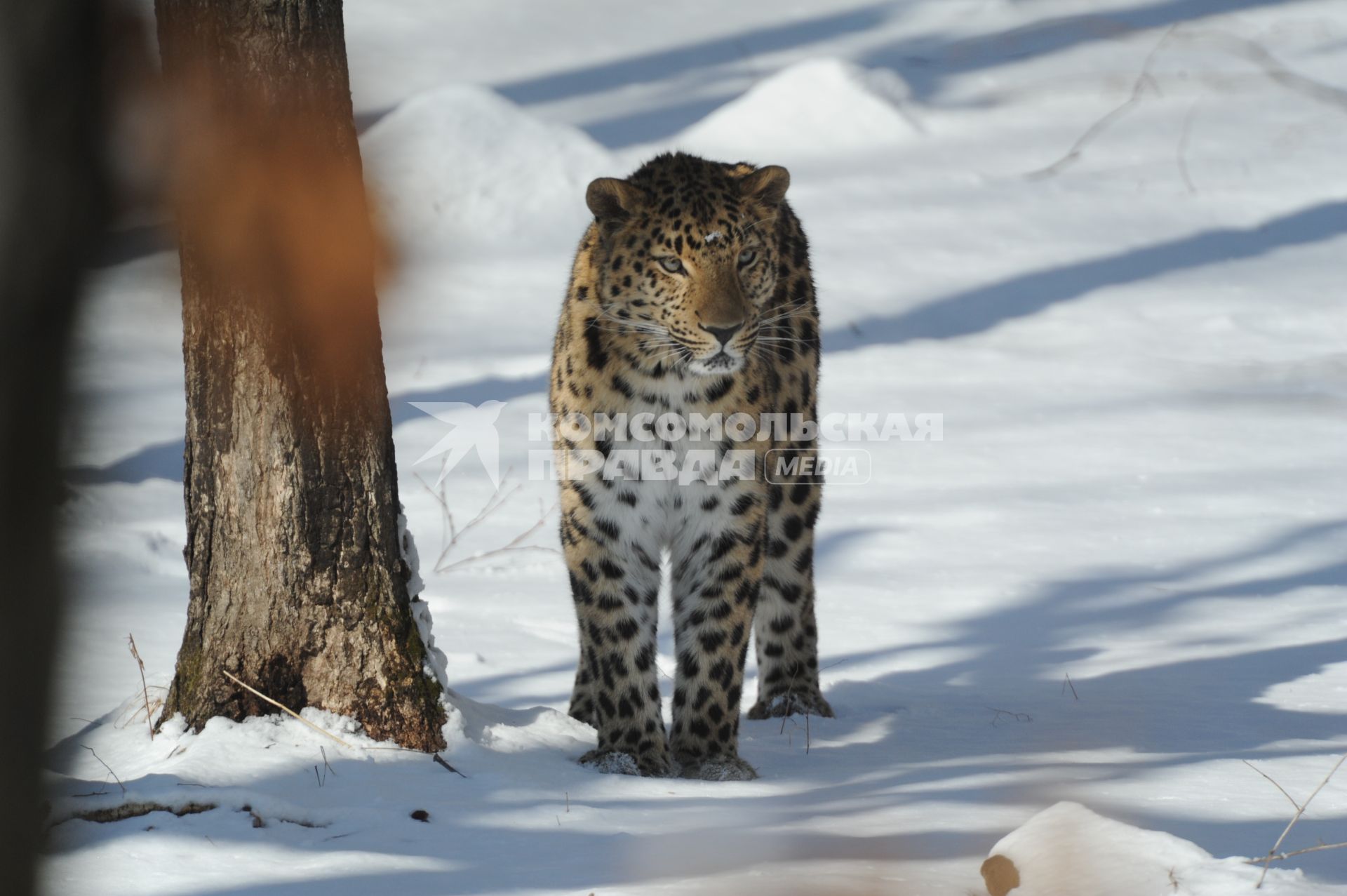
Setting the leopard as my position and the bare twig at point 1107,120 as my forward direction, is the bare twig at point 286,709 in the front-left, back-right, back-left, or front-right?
back-left

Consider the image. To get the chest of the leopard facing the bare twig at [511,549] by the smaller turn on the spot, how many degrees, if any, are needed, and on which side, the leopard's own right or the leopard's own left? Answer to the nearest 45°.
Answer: approximately 180°

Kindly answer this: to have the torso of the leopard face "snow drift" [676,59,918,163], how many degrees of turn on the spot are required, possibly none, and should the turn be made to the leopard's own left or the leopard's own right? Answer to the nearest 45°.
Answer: approximately 180°

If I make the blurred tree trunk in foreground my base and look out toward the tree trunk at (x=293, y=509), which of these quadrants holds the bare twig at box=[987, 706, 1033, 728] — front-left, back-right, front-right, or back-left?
front-right

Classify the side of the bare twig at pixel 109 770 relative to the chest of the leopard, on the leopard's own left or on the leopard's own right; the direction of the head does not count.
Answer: on the leopard's own right

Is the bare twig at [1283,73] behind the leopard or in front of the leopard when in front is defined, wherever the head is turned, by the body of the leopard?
behind

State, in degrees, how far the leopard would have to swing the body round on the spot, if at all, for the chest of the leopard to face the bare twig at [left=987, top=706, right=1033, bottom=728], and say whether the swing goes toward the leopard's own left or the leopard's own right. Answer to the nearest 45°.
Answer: approximately 135° to the leopard's own left

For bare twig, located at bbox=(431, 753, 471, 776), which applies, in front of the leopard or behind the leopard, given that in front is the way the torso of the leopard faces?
in front

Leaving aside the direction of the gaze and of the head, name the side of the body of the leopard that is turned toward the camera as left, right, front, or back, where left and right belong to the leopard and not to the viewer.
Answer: front

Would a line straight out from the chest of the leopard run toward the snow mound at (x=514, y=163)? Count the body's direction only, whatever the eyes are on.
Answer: no

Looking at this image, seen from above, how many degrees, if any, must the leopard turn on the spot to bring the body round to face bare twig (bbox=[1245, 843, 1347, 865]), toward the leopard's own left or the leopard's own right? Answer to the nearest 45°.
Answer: approximately 45° to the leopard's own left

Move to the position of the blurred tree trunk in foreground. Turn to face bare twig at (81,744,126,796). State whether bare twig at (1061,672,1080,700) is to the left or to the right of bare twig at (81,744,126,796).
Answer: right

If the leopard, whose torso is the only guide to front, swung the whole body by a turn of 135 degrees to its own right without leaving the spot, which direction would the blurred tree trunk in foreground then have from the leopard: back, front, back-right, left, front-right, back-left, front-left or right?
back-left

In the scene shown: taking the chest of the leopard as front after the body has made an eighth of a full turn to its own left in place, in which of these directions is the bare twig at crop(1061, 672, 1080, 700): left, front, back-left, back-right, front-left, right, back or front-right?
left

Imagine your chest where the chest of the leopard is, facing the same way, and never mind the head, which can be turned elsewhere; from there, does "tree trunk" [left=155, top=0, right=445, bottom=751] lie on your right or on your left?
on your right
